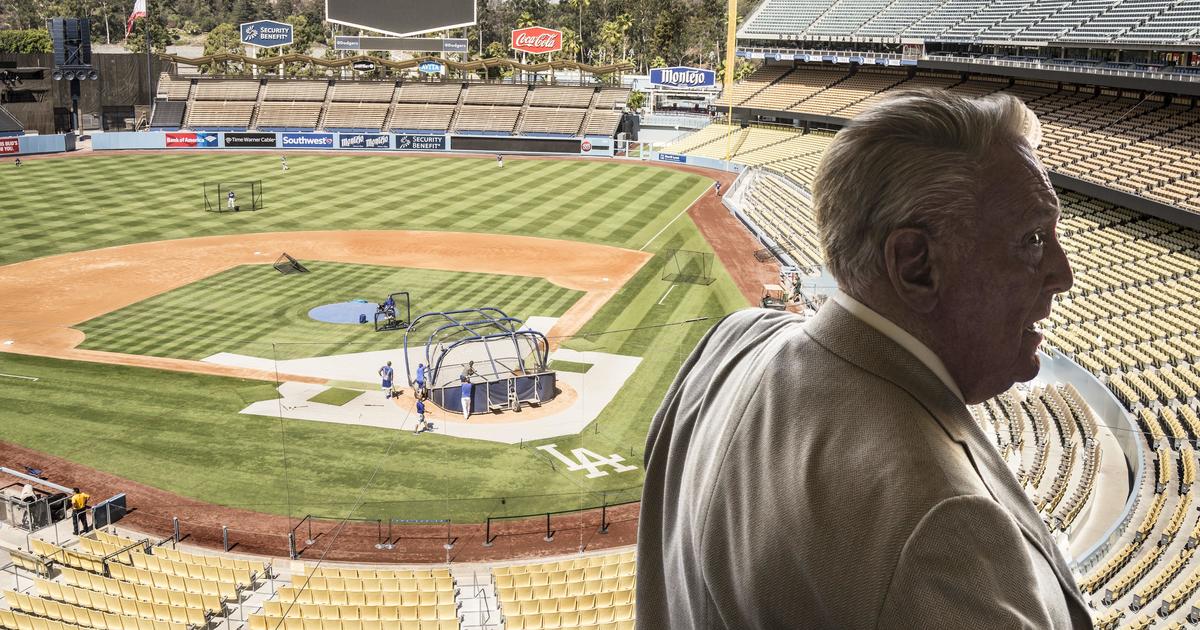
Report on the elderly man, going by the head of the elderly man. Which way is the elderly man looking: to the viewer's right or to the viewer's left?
to the viewer's right

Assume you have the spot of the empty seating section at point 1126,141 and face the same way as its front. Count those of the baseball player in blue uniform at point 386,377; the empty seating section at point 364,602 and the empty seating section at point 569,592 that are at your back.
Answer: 0

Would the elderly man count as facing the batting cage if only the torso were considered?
no

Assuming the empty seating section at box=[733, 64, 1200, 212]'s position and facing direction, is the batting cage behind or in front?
in front

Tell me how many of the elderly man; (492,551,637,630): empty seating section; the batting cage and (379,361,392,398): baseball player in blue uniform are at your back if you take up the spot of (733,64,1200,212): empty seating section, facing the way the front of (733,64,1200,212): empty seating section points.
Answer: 0

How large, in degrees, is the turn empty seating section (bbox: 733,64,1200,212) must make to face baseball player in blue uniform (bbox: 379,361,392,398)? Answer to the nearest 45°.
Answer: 0° — it already faces them

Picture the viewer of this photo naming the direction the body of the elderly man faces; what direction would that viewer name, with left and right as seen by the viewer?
facing away from the viewer and to the right of the viewer

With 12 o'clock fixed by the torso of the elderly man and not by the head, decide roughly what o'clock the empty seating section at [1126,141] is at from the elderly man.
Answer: The empty seating section is roughly at 11 o'clock from the elderly man.

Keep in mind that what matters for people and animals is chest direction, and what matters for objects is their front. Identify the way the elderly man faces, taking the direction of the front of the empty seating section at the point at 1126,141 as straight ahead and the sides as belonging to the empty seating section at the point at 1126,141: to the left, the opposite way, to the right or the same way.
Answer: the opposite way

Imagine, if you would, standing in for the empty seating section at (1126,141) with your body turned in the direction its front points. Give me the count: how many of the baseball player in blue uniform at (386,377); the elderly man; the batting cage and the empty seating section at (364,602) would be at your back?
0

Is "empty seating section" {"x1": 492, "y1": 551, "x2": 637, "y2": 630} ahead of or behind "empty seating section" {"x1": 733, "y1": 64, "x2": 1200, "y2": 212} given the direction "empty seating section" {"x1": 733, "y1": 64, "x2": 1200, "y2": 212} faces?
ahead
